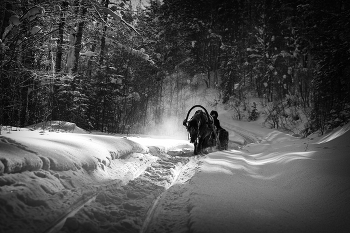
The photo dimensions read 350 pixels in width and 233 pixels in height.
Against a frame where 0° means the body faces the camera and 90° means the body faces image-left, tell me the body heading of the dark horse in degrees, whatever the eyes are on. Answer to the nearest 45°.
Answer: approximately 45°
